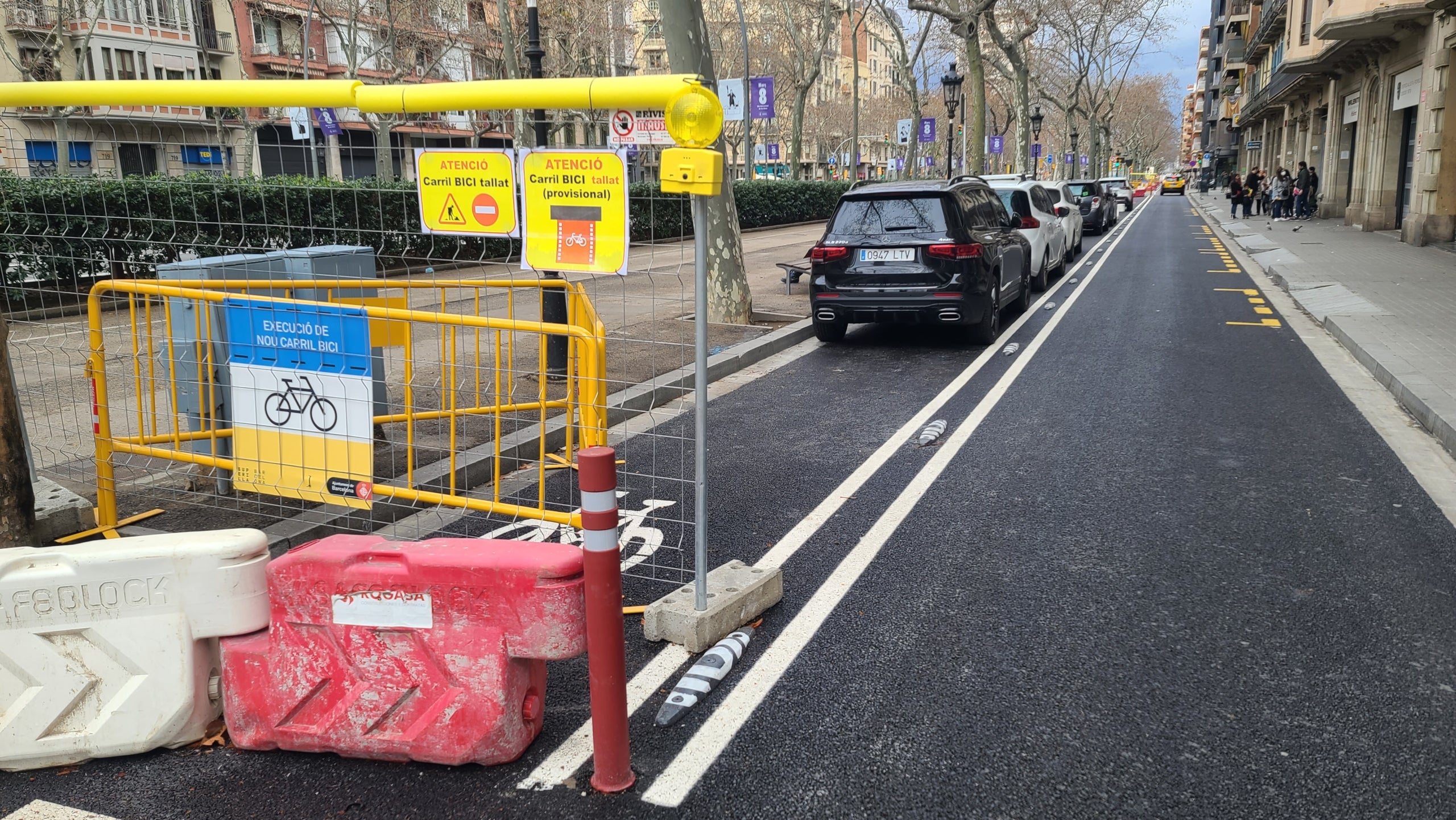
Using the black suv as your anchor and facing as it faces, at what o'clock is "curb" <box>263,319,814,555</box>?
The curb is roughly at 7 o'clock from the black suv.

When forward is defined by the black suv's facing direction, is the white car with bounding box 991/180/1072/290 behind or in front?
in front

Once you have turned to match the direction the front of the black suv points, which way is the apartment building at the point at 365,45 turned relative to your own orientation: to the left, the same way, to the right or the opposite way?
to the right

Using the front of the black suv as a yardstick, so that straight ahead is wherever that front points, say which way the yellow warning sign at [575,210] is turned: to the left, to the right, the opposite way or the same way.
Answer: the opposite way

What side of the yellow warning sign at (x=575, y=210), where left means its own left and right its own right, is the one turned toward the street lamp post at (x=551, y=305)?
back

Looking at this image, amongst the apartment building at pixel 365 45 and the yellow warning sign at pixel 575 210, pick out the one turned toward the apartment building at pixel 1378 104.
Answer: the apartment building at pixel 365 45

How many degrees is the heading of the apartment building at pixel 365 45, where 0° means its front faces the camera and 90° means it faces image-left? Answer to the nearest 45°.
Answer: approximately 315°

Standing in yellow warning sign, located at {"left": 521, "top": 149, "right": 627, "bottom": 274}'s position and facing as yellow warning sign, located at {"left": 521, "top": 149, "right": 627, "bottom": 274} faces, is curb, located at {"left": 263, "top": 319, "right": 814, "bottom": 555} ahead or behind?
behind

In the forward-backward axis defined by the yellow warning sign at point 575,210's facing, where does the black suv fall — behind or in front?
behind

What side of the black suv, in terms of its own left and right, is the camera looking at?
back

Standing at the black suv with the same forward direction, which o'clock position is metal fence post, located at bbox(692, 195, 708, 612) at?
The metal fence post is roughly at 6 o'clock from the black suv.

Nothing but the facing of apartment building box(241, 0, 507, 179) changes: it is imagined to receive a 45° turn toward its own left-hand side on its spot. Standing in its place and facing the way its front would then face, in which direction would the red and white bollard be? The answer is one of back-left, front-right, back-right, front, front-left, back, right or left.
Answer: right

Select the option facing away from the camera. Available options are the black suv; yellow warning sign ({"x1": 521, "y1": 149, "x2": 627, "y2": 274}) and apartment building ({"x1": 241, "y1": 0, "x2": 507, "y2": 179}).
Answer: the black suv

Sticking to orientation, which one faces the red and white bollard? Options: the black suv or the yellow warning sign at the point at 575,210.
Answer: the yellow warning sign
